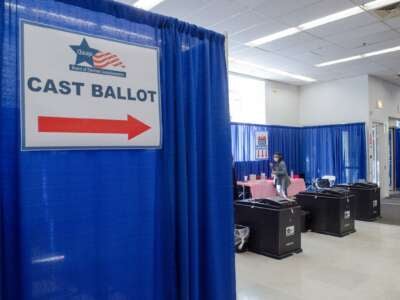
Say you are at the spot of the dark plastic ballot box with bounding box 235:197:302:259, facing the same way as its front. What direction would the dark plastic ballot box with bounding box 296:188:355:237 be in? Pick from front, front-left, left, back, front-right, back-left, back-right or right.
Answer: left

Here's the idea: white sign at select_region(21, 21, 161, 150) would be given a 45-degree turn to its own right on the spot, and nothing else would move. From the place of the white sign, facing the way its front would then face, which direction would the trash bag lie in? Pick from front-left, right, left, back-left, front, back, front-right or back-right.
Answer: back-left

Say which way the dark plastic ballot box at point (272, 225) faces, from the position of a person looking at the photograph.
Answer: facing the viewer and to the right of the viewer

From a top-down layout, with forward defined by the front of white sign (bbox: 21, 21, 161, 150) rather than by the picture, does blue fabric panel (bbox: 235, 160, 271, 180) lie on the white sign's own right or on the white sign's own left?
on the white sign's own left

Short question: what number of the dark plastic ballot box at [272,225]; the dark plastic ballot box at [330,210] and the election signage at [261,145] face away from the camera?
0

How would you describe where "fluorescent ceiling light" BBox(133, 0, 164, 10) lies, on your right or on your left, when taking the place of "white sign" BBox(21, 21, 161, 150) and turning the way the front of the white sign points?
on your left

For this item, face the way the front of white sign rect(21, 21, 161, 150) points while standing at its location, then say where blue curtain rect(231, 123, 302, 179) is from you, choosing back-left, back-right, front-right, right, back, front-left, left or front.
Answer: left

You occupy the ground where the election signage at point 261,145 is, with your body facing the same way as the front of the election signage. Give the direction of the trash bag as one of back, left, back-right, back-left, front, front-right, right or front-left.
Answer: front

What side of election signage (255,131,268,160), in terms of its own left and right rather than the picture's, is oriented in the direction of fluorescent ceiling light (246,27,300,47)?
front

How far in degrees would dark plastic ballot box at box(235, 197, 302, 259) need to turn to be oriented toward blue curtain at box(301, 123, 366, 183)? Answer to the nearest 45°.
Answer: approximately 135° to its left

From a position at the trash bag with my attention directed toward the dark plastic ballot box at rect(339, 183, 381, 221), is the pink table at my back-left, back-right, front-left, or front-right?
front-left

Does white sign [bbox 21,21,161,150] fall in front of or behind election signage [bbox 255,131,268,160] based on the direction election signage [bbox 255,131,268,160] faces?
in front

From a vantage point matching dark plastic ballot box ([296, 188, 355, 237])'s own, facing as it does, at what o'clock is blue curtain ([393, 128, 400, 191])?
The blue curtain is roughly at 8 o'clock from the dark plastic ballot box.

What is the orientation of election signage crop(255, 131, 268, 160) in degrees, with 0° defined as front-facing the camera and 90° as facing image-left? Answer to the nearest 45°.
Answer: approximately 0°

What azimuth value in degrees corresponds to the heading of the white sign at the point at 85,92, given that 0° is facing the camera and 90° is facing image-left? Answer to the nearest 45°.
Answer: approximately 315°
